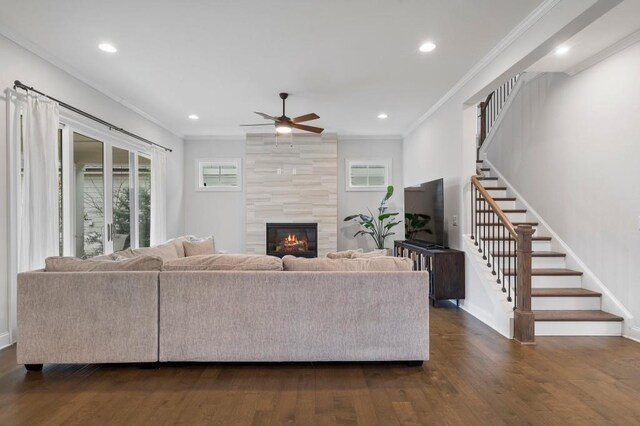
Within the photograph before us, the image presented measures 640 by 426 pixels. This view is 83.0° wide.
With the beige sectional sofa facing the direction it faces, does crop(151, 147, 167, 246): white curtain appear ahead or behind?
ahead

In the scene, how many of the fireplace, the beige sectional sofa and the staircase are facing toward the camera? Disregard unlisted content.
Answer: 2

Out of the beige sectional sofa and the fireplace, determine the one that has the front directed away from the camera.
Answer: the beige sectional sofa

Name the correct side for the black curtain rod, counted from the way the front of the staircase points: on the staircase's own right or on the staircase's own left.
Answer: on the staircase's own right

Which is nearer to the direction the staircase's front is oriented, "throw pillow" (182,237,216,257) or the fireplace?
the throw pillow

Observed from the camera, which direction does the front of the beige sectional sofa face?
facing away from the viewer

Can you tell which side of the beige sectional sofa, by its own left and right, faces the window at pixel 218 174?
front

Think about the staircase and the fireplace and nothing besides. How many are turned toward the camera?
2

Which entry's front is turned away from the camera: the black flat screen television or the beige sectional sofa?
the beige sectional sofa

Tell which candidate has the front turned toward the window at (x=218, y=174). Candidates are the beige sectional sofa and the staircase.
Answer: the beige sectional sofa

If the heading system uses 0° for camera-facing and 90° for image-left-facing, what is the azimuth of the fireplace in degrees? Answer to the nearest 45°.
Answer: approximately 0°

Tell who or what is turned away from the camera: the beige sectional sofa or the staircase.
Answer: the beige sectional sofa

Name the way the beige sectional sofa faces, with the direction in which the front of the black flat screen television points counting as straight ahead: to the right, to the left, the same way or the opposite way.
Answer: to the right

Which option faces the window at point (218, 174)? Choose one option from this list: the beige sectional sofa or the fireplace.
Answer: the beige sectional sofa

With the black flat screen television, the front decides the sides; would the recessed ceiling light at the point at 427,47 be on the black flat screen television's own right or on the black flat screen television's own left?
on the black flat screen television's own left

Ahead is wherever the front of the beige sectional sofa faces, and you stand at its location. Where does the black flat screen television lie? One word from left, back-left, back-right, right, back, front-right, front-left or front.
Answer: front-right

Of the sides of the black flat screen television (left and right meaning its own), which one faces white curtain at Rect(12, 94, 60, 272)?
front
